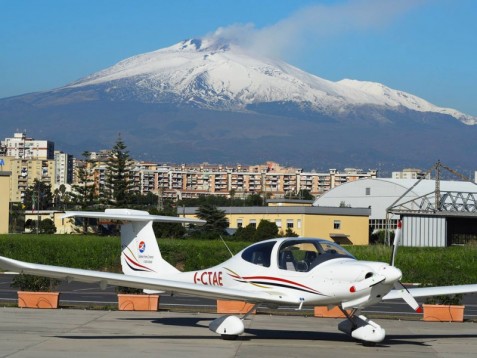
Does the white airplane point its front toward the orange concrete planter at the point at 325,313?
no

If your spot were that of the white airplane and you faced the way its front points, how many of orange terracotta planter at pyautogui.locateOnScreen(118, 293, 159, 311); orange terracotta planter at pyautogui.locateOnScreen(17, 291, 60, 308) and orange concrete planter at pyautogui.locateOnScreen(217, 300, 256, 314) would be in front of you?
0

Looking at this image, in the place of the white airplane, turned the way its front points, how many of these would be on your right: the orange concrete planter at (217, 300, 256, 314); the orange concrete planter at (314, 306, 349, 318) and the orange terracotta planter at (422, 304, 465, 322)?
0

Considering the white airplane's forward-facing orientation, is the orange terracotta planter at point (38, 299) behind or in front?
behind

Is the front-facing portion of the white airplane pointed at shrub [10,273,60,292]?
no

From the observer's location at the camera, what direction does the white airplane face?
facing the viewer and to the right of the viewer

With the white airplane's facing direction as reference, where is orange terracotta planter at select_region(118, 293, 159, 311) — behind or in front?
behind

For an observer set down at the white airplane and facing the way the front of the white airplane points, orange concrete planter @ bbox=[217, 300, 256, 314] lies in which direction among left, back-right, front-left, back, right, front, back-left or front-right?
back-left
